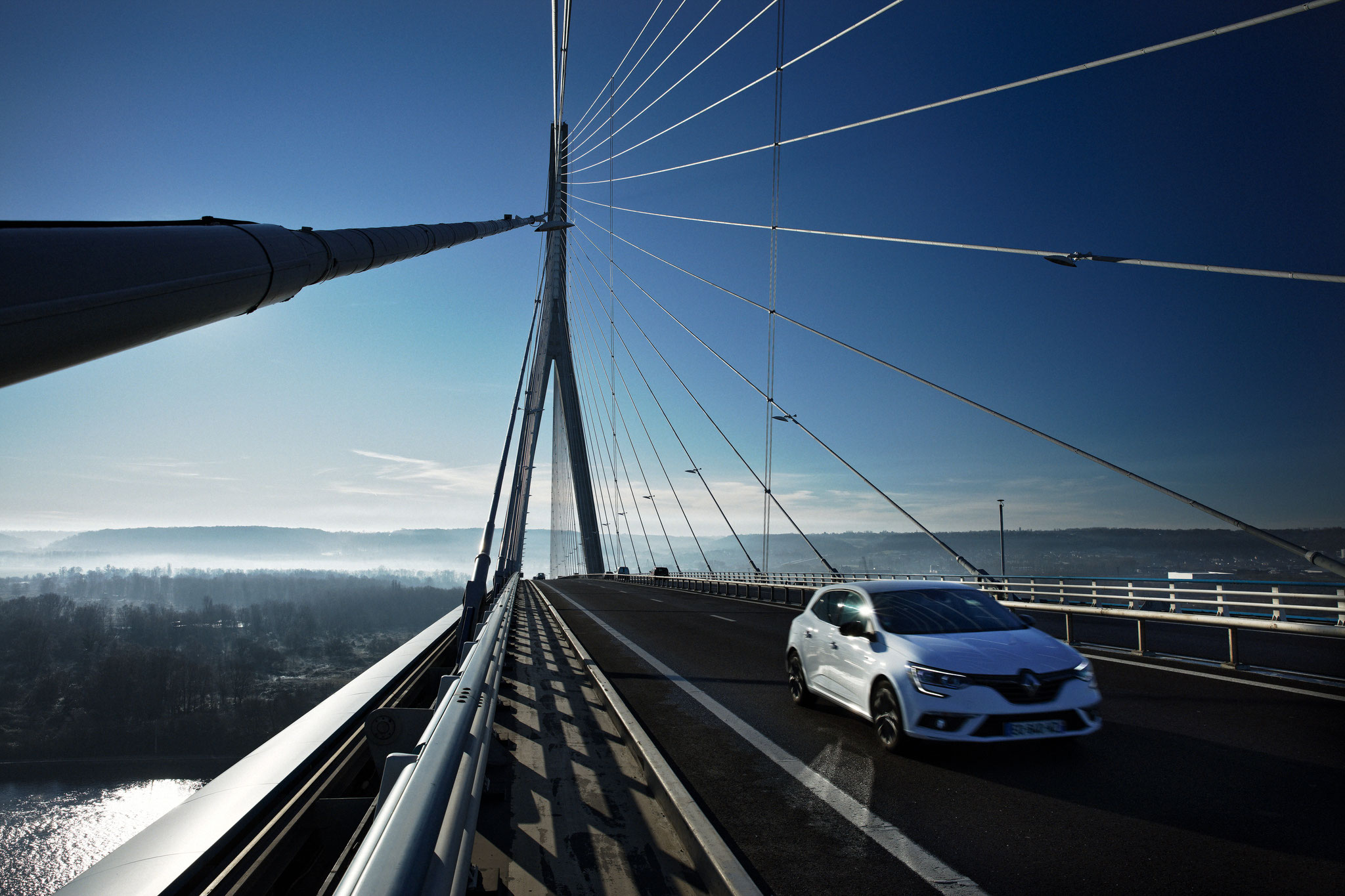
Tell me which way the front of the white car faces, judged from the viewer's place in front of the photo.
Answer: facing the viewer and to the right of the viewer
